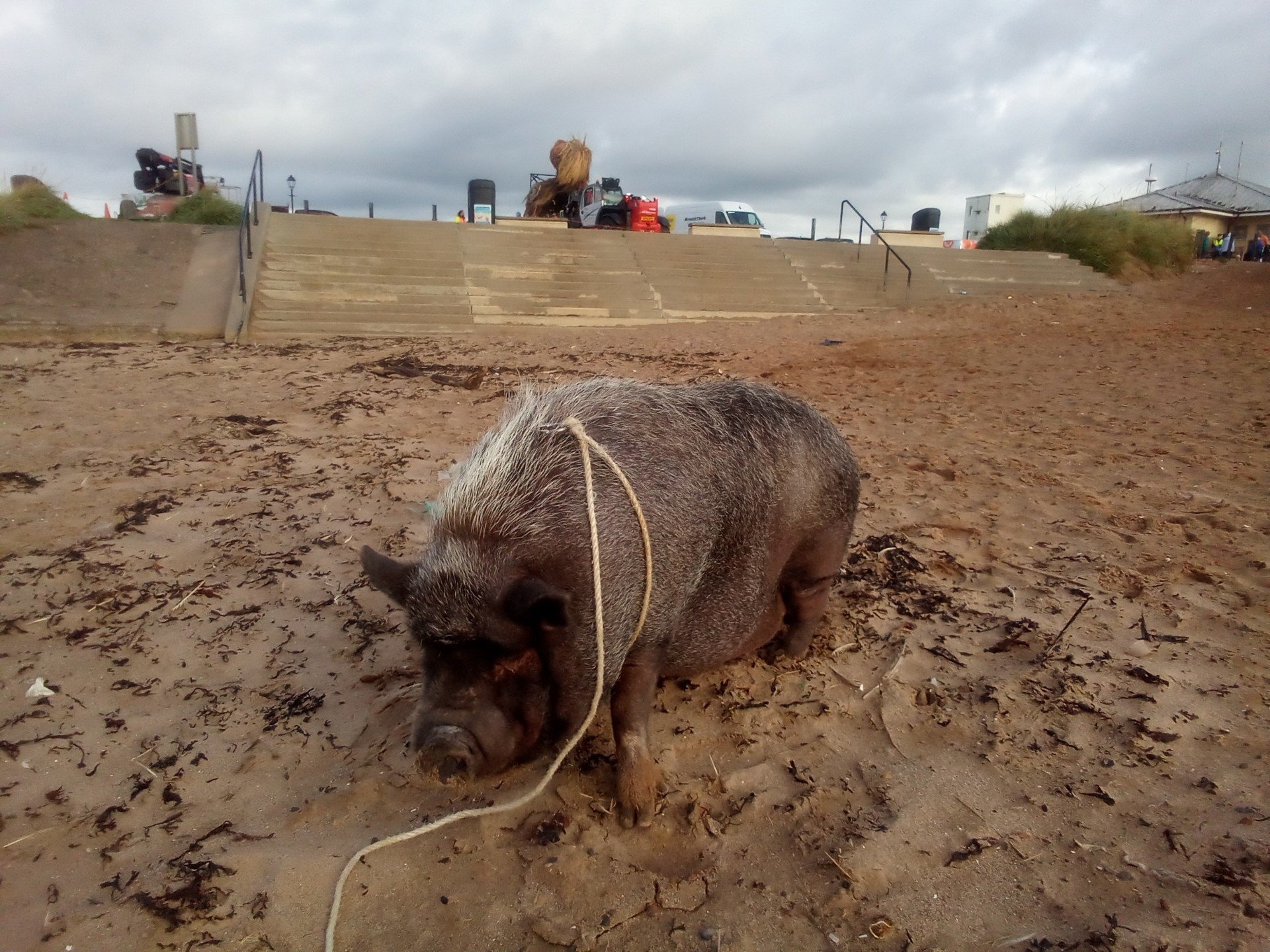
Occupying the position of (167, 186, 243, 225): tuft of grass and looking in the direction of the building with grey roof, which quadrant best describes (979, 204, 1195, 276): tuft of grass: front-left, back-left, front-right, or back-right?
front-right

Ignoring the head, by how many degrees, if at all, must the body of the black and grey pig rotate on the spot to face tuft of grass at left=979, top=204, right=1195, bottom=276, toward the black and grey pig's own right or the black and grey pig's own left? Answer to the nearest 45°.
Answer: approximately 180°

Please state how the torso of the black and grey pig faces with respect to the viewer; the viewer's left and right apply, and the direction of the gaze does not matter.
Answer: facing the viewer and to the left of the viewer

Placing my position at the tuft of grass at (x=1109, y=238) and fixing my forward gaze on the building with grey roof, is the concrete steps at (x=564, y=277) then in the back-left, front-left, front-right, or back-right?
back-left

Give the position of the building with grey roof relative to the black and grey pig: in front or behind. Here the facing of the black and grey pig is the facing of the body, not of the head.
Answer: behind

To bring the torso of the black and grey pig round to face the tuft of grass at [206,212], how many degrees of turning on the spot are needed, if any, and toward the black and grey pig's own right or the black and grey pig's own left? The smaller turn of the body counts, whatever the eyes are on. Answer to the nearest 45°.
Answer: approximately 90° to the black and grey pig's own right

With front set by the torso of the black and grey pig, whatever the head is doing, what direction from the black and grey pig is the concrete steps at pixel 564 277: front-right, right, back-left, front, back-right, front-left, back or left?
back-right

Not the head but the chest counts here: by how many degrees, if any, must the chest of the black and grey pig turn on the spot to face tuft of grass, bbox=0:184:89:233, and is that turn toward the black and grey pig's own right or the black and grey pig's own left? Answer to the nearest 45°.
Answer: approximately 90° to the black and grey pig's own right
